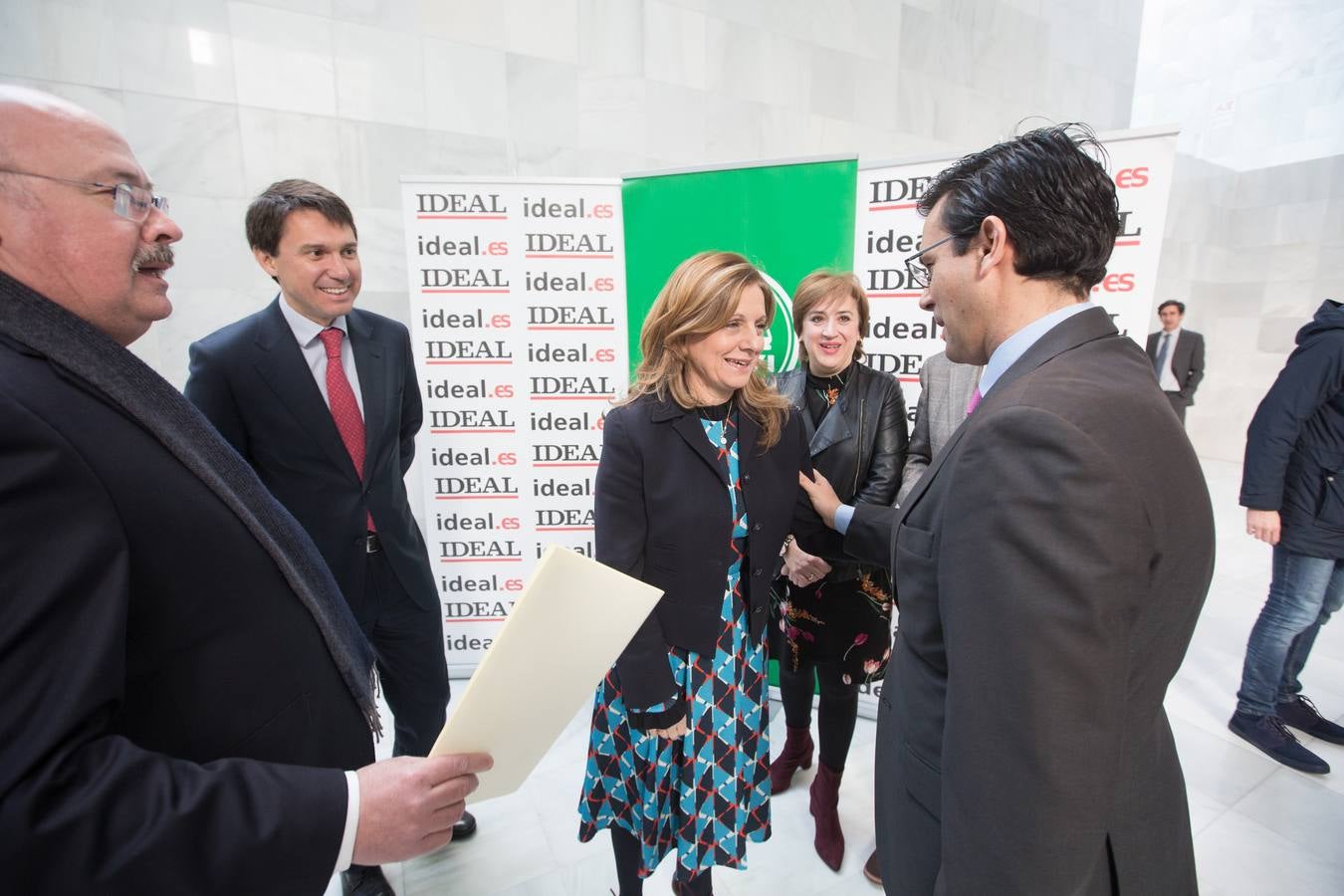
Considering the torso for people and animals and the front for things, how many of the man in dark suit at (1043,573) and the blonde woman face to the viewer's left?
1

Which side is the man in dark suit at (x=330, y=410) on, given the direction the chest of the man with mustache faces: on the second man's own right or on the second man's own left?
on the second man's own left

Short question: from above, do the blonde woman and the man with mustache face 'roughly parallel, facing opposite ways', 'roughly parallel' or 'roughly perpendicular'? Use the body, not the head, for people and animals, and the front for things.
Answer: roughly perpendicular

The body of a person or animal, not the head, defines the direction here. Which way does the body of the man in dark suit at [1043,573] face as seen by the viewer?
to the viewer's left

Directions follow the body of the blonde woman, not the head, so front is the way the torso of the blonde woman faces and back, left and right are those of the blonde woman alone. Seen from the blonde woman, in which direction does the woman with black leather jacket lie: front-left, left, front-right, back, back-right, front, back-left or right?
left

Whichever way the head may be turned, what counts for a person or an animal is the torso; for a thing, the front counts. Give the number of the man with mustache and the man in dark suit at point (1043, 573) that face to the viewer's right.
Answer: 1

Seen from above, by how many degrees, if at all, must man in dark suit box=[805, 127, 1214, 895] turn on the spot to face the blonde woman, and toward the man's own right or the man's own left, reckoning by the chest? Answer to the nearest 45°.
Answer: approximately 45° to the man's own right

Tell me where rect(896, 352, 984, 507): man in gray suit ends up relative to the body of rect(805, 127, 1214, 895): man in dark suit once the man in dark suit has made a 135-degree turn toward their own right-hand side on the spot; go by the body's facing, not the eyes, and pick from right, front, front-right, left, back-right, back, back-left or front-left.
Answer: front-left

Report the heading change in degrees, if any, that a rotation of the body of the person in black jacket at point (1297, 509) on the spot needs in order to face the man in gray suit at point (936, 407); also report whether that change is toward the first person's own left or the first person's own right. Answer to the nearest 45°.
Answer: approximately 90° to the first person's own right

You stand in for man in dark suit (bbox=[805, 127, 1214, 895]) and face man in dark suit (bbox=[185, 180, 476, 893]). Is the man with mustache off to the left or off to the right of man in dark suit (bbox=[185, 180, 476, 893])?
left

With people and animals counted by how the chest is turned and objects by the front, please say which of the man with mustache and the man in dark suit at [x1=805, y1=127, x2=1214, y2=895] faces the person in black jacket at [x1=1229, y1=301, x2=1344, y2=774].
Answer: the man with mustache

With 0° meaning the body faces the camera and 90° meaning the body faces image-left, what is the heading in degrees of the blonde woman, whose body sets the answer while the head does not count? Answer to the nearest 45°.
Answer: approximately 315°

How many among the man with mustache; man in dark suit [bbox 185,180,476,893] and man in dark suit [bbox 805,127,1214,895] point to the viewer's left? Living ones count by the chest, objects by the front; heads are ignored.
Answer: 1

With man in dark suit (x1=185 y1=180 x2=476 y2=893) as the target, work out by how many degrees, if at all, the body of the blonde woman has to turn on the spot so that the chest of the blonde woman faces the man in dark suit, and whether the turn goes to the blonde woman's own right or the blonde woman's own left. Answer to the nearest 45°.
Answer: approximately 135° to the blonde woman's own right

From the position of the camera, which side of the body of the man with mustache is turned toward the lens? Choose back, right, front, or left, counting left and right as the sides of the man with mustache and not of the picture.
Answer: right

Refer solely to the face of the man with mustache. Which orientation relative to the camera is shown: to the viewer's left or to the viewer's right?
to the viewer's right
